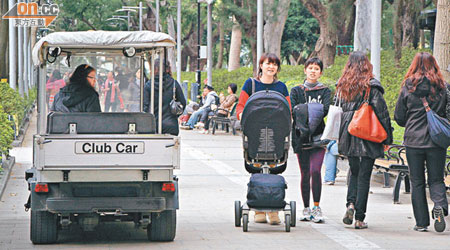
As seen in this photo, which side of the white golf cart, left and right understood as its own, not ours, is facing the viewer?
back

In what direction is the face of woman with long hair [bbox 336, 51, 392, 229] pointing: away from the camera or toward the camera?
away from the camera

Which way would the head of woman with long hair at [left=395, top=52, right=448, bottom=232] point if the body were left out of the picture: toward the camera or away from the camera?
away from the camera

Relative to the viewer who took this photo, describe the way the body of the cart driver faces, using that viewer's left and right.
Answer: facing away from the viewer and to the right of the viewer

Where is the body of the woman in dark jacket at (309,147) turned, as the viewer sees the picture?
toward the camera

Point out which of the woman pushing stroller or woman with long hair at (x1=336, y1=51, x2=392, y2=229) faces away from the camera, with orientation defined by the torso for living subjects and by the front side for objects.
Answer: the woman with long hair

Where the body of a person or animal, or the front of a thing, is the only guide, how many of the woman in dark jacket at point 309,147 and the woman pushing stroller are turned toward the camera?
2

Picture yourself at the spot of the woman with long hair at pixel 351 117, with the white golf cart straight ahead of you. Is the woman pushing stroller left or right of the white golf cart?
right

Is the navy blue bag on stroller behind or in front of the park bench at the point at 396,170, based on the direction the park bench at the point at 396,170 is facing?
in front

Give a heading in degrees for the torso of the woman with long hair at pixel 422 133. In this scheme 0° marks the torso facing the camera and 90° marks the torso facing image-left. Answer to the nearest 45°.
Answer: approximately 180°

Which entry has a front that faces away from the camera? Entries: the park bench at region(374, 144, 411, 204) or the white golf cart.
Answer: the white golf cart

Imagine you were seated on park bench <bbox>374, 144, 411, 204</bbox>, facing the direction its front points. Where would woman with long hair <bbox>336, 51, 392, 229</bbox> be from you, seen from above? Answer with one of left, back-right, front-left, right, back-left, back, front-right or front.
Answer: front-left

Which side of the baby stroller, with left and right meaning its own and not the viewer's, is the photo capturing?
front

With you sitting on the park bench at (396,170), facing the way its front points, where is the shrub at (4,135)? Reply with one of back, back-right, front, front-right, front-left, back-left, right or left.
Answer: front-right

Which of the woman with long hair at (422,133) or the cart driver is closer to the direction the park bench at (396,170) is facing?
the cart driver

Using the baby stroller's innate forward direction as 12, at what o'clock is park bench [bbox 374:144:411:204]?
The park bench is roughly at 7 o'clock from the baby stroller.

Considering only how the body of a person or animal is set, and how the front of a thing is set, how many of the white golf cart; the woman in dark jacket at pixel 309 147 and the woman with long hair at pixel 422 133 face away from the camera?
2
